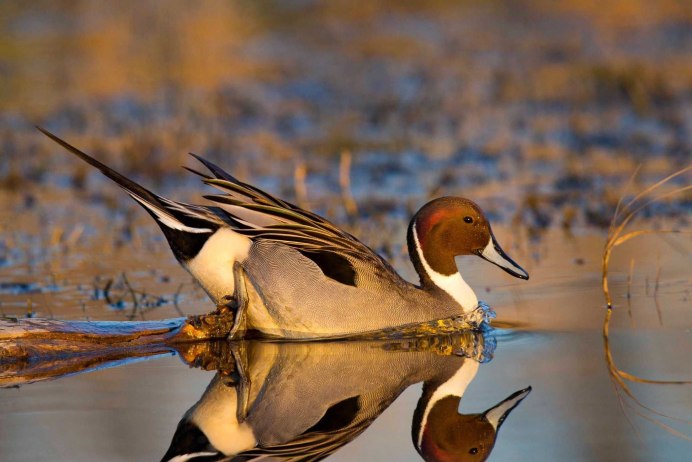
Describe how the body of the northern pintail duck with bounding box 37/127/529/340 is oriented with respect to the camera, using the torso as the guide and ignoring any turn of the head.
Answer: to the viewer's right

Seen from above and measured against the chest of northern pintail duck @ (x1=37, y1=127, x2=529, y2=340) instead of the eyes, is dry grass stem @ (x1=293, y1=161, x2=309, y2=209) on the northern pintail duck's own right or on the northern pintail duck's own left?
on the northern pintail duck's own left
